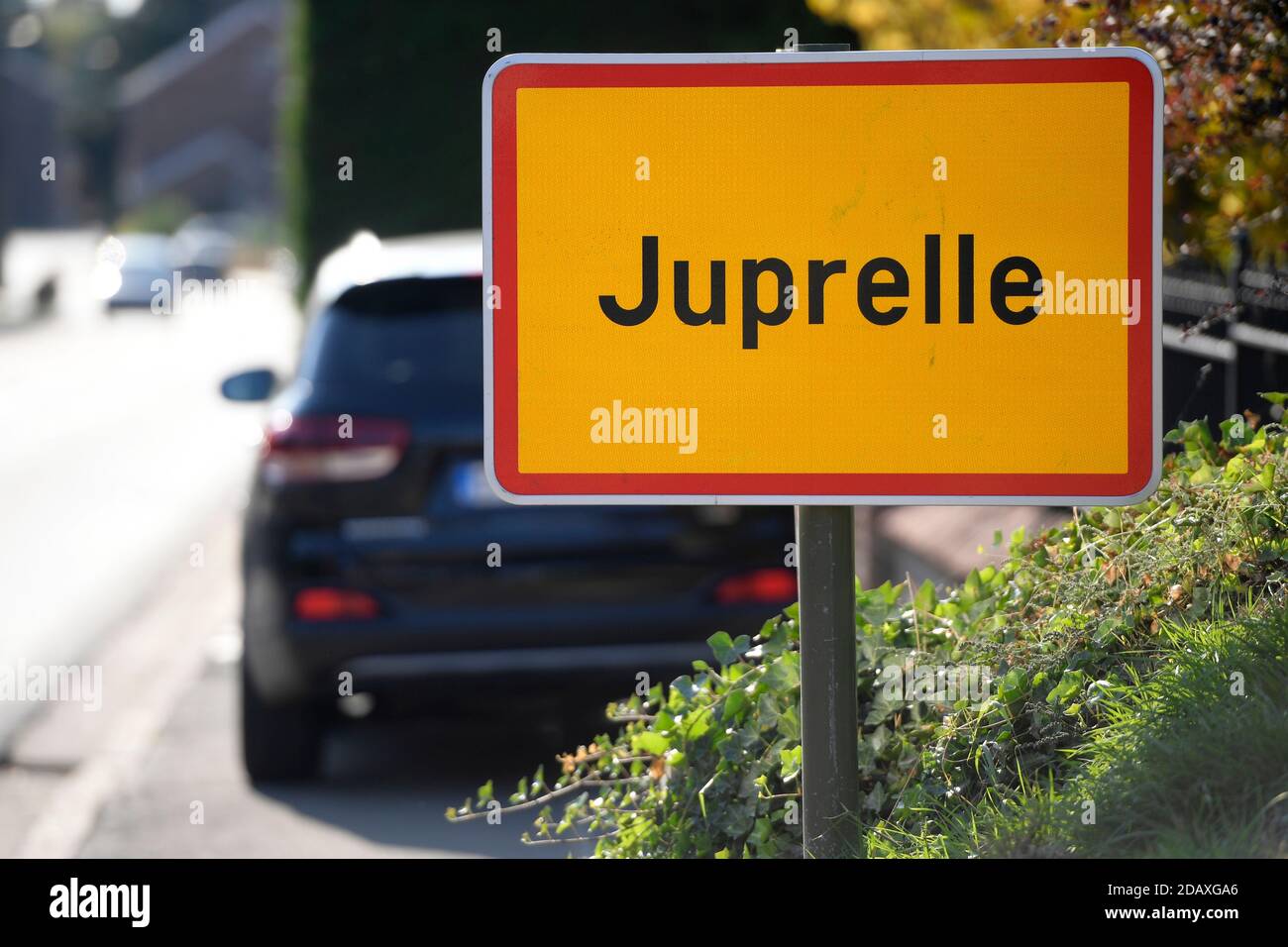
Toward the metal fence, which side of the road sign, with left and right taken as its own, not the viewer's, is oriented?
back

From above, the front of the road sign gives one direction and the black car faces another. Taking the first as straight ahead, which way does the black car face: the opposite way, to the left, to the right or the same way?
the opposite way

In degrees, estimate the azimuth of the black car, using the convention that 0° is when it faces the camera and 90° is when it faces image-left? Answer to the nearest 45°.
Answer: approximately 180°

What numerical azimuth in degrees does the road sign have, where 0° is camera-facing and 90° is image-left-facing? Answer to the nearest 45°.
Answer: approximately 0°

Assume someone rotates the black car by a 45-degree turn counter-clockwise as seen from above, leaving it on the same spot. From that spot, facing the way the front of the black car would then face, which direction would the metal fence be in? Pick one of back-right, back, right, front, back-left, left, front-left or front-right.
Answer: back-right

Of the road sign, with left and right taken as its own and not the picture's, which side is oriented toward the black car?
back

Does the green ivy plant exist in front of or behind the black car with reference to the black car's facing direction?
behind

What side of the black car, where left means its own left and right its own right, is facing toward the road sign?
back

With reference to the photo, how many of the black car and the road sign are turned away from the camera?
1
